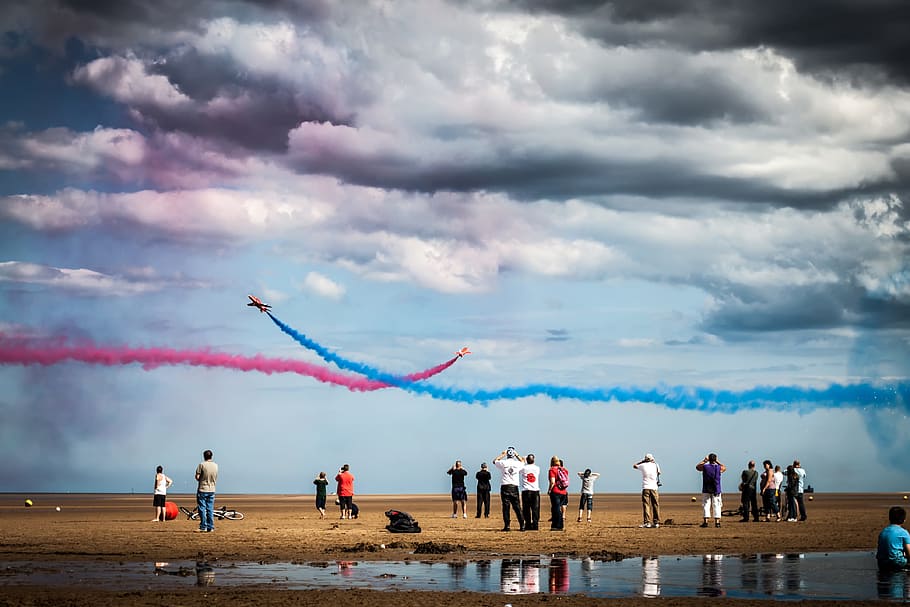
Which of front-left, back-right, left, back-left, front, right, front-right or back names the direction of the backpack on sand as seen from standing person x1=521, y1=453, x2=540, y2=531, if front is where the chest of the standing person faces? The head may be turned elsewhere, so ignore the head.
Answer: left

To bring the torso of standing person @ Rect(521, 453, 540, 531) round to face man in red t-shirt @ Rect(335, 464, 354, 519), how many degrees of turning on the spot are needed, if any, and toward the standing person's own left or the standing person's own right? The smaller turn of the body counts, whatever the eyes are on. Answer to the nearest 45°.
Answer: approximately 45° to the standing person's own left

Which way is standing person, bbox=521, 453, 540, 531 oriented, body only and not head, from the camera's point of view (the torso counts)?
away from the camera

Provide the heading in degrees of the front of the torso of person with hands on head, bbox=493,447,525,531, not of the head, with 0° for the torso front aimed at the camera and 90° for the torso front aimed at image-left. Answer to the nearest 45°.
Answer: approximately 180°

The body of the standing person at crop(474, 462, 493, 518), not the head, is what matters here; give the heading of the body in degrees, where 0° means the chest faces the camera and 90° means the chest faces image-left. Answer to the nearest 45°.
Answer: approximately 180°

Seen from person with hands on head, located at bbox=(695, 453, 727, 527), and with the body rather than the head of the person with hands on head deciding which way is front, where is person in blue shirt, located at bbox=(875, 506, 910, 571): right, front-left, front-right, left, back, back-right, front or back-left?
back

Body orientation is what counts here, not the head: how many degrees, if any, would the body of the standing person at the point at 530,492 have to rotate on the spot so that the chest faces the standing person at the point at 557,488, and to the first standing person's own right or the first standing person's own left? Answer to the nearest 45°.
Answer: approximately 45° to the first standing person's own right

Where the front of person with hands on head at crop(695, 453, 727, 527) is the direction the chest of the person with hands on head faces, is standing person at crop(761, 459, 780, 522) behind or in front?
in front

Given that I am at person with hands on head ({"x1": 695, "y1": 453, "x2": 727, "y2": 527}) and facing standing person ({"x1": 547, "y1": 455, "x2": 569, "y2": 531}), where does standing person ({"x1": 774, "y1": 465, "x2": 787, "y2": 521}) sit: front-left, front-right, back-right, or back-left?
back-right

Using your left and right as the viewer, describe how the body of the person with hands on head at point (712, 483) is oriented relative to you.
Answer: facing away from the viewer
